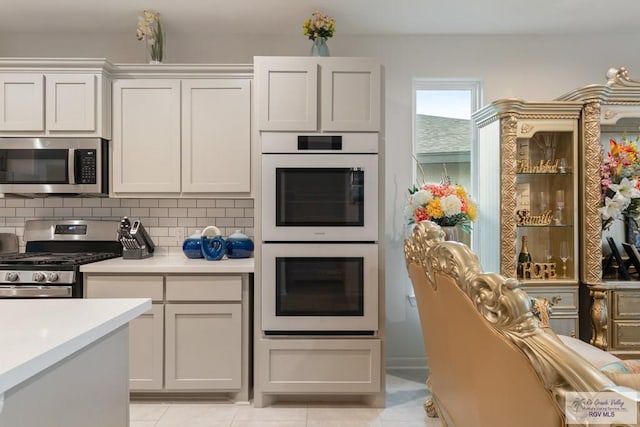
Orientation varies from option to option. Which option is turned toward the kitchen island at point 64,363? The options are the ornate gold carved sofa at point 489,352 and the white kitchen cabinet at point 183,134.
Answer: the white kitchen cabinet

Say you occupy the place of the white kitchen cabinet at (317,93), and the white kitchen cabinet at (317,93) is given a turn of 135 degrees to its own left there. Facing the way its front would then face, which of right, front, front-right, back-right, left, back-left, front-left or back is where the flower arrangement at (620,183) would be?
front-right

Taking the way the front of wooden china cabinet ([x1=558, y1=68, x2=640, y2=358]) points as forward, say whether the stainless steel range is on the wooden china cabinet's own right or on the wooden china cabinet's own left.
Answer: on the wooden china cabinet's own right

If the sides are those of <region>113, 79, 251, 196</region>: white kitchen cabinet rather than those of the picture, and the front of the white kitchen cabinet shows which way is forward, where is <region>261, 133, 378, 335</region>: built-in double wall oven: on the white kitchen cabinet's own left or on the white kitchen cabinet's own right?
on the white kitchen cabinet's own left

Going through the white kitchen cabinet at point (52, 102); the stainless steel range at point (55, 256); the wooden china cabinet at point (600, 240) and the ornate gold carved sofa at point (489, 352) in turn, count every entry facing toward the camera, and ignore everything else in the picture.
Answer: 3
